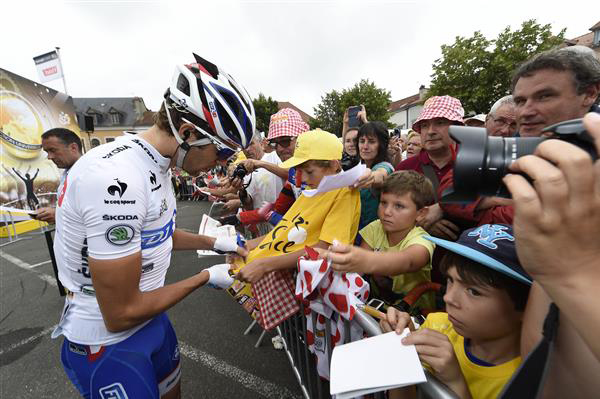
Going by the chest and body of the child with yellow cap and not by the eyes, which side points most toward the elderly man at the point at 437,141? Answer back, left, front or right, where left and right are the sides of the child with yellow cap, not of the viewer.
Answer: back

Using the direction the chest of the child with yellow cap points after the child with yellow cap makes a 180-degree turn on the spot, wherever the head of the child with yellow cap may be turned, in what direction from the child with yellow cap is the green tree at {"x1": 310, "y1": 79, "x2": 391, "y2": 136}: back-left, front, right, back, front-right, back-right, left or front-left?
front-left

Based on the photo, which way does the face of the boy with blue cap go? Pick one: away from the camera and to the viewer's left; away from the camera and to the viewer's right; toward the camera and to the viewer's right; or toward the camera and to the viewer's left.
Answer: toward the camera and to the viewer's left

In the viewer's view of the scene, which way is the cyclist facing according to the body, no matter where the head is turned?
to the viewer's right

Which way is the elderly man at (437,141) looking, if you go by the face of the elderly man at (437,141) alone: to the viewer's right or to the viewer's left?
to the viewer's left

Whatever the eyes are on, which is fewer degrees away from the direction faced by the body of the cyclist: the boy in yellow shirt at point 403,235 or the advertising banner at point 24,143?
the boy in yellow shirt

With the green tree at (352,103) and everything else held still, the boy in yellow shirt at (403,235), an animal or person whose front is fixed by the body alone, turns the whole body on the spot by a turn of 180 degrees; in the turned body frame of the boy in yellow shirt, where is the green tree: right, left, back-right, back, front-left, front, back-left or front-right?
front-left

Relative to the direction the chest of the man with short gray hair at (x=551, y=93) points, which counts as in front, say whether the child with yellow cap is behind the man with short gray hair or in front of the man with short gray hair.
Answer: in front

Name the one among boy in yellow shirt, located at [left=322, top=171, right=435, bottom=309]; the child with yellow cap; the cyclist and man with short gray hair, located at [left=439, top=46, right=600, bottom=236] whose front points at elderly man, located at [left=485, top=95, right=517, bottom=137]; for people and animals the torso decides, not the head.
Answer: the cyclist

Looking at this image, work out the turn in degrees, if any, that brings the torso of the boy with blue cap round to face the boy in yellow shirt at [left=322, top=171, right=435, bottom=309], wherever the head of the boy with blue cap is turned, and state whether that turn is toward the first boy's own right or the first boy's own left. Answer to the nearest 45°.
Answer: approximately 90° to the first boy's own right

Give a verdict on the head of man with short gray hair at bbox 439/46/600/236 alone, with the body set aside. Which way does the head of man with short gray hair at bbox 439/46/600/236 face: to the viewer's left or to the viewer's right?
to the viewer's left

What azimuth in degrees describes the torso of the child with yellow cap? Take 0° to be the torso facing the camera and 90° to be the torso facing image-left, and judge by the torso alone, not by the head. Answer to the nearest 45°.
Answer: approximately 45°

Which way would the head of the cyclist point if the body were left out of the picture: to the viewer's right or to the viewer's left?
to the viewer's right
